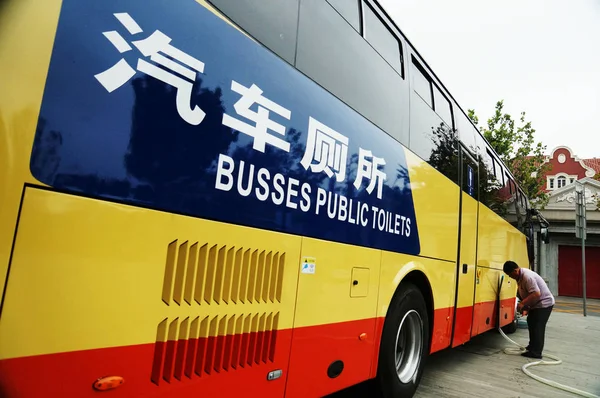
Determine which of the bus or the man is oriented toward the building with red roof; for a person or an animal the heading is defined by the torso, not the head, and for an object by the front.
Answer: the bus

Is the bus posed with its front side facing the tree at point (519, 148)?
yes

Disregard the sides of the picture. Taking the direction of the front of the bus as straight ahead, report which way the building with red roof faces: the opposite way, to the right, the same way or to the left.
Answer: the opposite way

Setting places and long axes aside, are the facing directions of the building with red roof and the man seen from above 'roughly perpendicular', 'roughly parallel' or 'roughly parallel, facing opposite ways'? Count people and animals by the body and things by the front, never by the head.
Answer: roughly perpendicular

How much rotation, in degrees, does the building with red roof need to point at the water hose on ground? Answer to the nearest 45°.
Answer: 0° — it already faces it

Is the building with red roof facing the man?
yes

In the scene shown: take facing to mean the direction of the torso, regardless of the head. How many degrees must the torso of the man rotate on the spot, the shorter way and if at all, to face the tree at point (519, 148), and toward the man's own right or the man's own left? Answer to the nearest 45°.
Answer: approximately 90° to the man's own right

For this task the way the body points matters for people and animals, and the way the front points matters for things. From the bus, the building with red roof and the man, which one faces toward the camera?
the building with red roof

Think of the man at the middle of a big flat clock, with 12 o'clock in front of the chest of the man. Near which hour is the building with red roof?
The building with red roof is roughly at 3 o'clock from the man.

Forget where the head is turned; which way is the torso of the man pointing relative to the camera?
to the viewer's left

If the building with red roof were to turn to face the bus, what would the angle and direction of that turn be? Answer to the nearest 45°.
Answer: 0° — it already faces it

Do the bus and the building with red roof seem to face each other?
yes

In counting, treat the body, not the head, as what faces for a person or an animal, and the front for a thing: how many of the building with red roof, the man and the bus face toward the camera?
1
